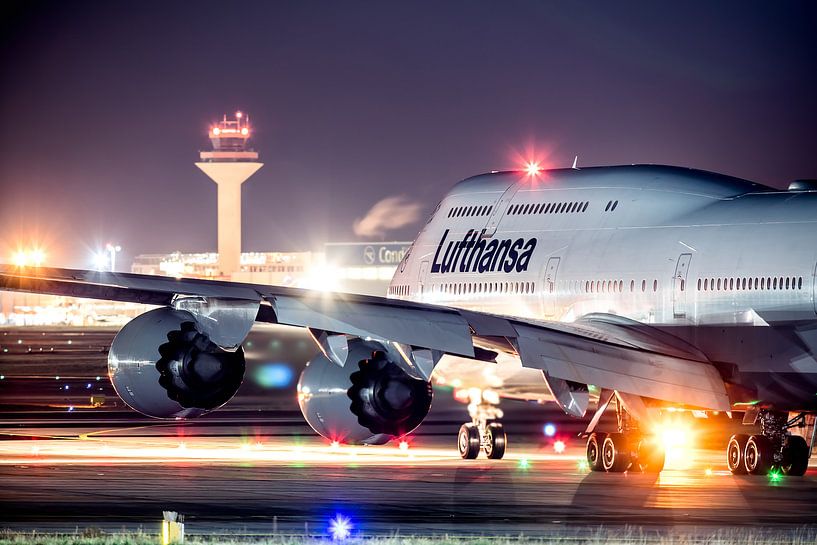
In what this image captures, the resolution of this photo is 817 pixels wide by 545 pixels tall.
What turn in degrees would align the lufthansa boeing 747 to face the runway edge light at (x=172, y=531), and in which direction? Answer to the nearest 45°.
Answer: approximately 90° to its left
